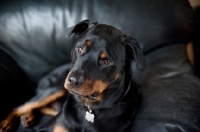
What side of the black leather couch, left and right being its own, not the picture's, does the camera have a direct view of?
front
